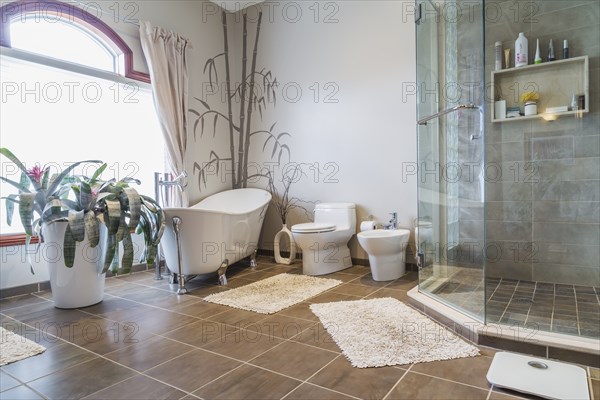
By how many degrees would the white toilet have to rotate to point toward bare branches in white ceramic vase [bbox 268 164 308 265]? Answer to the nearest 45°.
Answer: approximately 90° to its right

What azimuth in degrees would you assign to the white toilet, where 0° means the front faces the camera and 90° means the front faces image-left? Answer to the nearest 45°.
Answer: approximately 45°

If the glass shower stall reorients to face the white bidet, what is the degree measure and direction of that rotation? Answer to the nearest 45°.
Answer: approximately 45° to its right

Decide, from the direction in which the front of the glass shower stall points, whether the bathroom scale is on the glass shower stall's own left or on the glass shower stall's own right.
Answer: on the glass shower stall's own left

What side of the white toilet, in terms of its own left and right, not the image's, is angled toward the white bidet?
left
